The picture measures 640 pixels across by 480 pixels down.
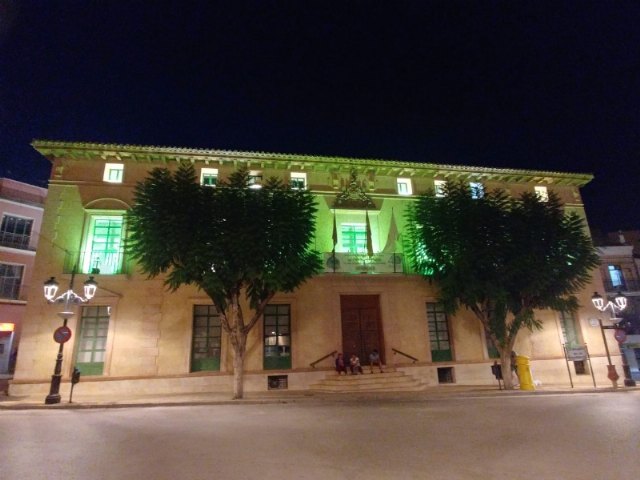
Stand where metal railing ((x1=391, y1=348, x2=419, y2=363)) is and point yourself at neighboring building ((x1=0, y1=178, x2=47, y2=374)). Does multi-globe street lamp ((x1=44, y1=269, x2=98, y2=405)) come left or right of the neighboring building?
left

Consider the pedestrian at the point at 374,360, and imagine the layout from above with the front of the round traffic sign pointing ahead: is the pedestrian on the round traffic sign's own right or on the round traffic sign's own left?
on the round traffic sign's own left

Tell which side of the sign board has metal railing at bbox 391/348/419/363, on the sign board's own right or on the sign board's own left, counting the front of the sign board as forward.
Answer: on the sign board's own right

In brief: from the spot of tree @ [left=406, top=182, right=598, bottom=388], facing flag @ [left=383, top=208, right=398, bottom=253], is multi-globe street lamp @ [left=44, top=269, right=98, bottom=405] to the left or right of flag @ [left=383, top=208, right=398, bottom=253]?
left

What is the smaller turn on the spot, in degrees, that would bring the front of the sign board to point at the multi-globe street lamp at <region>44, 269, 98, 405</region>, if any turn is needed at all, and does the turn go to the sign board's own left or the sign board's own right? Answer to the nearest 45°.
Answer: approximately 45° to the sign board's own right

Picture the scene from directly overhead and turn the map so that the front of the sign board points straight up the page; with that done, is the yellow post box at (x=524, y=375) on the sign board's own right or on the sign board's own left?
on the sign board's own right

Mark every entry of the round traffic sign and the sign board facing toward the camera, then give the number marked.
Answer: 2
